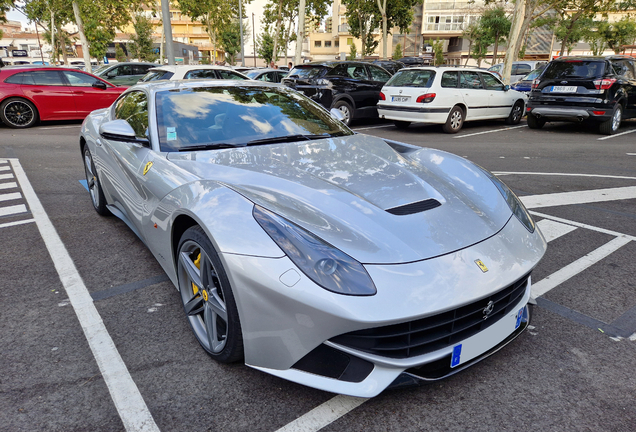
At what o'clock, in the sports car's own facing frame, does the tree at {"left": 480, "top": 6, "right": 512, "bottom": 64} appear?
The tree is roughly at 8 o'clock from the sports car.

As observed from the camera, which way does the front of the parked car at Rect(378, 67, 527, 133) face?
facing away from the viewer and to the right of the viewer

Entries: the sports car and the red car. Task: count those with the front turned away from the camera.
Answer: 0

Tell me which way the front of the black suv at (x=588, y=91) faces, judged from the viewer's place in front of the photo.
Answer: facing away from the viewer and to the right of the viewer

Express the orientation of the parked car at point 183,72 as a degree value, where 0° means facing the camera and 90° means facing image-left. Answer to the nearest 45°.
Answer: approximately 225°

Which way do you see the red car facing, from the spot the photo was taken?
facing to the right of the viewer

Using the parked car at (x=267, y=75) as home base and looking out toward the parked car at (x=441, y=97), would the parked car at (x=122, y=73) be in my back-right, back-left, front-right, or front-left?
back-right

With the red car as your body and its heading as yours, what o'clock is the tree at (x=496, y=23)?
The tree is roughly at 11 o'clock from the red car.

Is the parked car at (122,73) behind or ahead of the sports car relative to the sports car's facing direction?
behind

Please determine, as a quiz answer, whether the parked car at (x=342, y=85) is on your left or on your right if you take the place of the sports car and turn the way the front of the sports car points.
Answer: on your left
